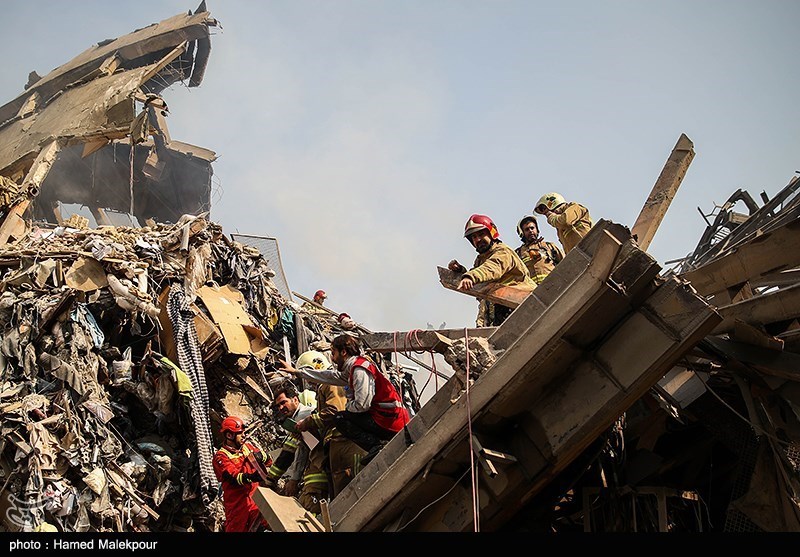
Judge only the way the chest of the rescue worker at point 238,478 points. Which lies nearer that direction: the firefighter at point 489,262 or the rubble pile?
the firefighter

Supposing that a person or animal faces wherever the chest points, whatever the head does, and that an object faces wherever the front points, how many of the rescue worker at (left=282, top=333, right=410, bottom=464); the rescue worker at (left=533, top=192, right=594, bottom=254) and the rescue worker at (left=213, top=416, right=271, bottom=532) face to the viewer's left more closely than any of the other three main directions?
2

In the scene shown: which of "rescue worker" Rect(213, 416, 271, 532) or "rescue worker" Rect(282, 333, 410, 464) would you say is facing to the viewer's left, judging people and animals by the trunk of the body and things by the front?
"rescue worker" Rect(282, 333, 410, 464)

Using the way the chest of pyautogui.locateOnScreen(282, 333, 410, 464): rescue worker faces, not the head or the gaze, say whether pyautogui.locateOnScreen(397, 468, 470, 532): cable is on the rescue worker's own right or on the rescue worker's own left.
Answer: on the rescue worker's own left

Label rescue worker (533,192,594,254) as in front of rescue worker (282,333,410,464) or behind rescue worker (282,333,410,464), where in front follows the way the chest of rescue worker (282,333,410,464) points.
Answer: behind

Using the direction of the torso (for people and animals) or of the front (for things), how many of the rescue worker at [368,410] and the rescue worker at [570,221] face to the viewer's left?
2

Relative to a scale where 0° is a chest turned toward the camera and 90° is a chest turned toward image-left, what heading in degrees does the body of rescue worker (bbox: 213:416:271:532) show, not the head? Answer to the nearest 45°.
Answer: approximately 315°
